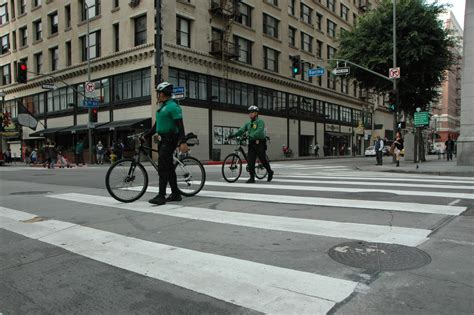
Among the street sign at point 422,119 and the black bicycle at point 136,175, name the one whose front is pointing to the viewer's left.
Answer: the black bicycle

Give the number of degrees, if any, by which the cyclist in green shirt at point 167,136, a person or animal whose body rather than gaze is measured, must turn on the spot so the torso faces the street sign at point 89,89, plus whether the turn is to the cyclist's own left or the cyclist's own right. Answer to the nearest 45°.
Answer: approximately 90° to the cyclist's own right

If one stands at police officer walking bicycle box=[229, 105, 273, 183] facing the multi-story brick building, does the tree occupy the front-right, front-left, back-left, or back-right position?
front-right

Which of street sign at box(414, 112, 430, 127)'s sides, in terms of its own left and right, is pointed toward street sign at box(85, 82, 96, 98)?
right

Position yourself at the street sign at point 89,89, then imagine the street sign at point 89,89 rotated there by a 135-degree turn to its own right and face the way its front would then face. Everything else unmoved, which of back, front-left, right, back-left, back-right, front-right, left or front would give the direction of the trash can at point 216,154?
back-right

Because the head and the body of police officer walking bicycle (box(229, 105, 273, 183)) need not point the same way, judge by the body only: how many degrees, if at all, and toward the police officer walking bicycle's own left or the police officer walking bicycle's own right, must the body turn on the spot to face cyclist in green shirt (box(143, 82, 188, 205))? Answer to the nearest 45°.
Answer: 0° — they already face them

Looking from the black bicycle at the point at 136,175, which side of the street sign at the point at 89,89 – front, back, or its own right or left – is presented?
front

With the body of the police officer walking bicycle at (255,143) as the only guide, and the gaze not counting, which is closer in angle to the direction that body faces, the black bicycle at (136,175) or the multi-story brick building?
the black bicycle

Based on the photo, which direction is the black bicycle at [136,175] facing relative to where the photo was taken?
to the viewer's left

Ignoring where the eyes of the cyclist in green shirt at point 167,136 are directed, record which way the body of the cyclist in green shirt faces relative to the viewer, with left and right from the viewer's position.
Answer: facing to the left of the viewer

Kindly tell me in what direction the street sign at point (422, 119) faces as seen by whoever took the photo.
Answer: facing the viewer
